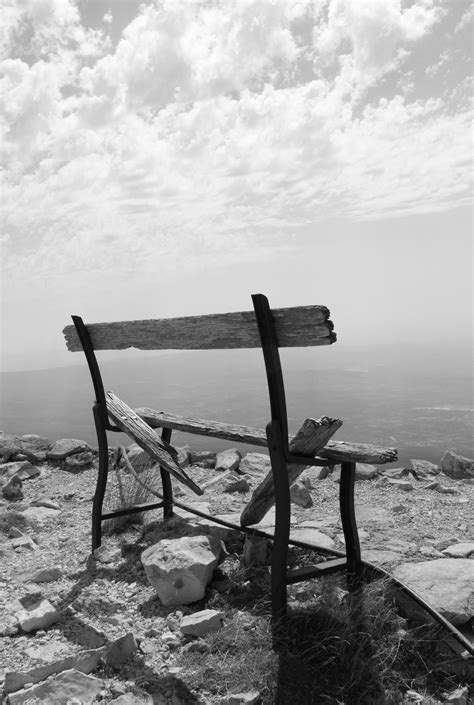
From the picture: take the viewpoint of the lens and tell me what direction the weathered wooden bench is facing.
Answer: facing away from the viewer and to the right of the viewer

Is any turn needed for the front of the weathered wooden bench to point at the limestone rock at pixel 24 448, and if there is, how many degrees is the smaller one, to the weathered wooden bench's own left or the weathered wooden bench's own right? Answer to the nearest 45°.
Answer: approximately 90° to the weathered wooden bench's own left

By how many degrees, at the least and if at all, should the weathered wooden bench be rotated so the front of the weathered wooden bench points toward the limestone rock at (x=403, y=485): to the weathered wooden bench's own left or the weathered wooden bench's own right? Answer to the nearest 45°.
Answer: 0° — it already faces it

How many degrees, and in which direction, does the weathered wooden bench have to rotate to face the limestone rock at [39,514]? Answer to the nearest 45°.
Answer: approximately 90° to its left

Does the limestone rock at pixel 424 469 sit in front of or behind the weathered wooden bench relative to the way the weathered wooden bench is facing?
in front

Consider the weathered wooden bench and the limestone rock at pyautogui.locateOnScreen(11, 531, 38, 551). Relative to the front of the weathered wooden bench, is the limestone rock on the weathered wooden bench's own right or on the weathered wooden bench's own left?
on the weathered wooden bench's own left

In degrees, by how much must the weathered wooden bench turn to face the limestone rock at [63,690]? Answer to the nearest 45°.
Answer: approximately 180°

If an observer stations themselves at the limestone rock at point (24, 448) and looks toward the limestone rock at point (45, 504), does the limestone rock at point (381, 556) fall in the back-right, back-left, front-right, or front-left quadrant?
front-left

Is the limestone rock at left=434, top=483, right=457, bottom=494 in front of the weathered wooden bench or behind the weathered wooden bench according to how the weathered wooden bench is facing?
in front

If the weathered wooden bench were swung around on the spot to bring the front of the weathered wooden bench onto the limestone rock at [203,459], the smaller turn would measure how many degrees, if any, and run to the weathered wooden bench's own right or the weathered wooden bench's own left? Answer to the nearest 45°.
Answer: approximately 45° to the weathered wooden bench's own left

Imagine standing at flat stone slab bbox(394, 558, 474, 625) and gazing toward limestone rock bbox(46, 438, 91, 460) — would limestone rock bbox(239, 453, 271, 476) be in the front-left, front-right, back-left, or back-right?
front-right

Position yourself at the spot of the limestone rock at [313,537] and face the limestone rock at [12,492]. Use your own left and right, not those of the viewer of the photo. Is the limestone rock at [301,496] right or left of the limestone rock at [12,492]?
right

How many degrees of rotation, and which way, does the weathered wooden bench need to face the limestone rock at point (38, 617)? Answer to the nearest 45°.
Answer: approximately 135° to its left

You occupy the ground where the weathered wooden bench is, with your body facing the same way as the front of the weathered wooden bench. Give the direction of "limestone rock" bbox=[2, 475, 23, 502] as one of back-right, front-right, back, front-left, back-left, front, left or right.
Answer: left

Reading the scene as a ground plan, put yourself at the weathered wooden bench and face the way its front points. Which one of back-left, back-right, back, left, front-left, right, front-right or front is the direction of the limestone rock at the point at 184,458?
front-left

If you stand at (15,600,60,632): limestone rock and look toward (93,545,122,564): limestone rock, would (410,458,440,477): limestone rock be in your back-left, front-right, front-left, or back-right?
front-right

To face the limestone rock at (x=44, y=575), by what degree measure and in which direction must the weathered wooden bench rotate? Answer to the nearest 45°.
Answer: approximately 90° to its left
